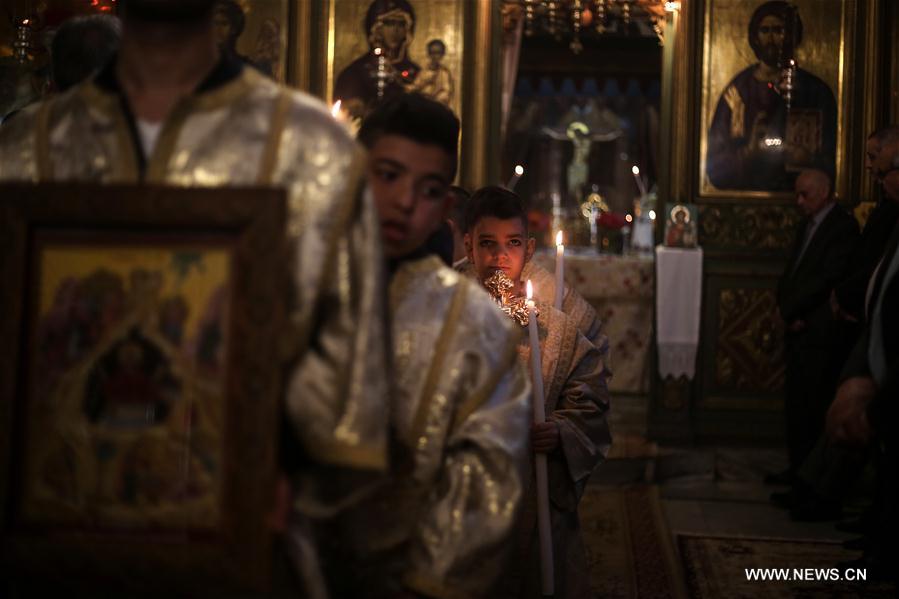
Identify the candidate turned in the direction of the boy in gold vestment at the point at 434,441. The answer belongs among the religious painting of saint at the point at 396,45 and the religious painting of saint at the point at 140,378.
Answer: the religious painting of saint at the point at 396,45

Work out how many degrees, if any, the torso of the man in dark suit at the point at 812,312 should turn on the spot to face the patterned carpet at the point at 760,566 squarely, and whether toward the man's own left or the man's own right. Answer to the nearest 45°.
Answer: approximately 45° to the man's own left

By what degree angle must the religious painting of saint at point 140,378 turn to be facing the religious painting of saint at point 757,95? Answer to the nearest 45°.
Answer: approximately 135° to its left

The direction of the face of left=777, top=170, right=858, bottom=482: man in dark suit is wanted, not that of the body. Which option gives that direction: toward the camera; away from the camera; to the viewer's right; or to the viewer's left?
to the viewer's left

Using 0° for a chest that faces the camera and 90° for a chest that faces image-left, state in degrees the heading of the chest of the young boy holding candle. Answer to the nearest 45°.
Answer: approximately 0°

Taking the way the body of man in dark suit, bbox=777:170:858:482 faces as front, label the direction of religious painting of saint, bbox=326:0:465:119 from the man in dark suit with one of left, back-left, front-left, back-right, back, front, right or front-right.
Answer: front-right
